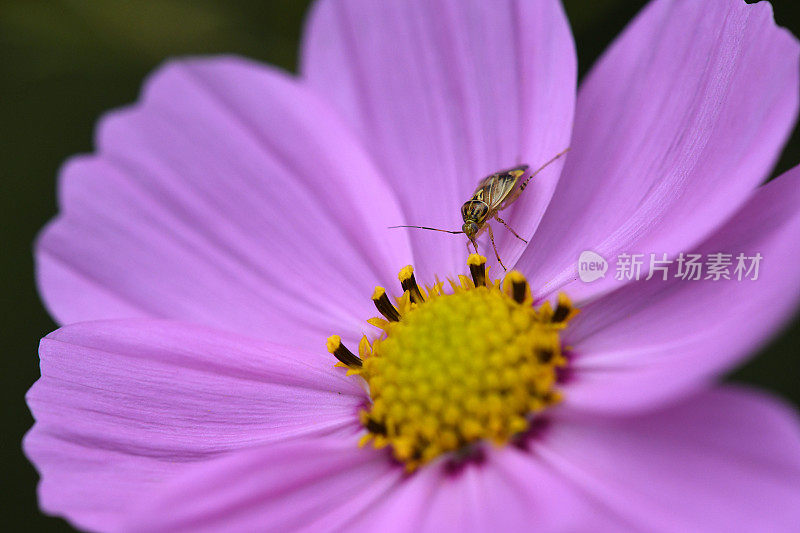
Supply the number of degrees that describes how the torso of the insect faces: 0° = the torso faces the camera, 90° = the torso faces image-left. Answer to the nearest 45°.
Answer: approximately 45°
